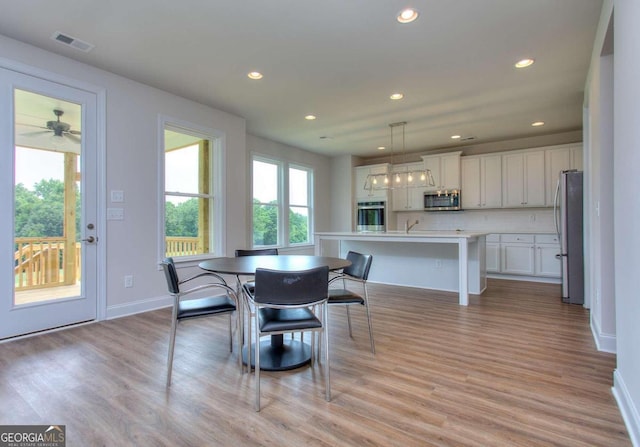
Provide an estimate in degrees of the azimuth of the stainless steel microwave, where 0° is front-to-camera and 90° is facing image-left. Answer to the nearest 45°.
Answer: approximately 0°

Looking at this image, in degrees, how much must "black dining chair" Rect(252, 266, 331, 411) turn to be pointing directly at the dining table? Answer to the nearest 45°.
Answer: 0° — it already faces it

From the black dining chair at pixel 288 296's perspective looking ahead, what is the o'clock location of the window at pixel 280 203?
The window is roughly at 12 o'clock from the black dining chair.

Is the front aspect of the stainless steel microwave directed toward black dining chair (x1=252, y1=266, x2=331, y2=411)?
yes

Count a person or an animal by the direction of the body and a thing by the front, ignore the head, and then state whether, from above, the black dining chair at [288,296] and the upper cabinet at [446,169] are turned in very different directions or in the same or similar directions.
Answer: very different directions

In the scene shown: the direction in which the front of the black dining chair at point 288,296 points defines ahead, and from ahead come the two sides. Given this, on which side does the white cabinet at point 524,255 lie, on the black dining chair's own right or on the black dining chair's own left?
on the black dining chair's own right
